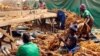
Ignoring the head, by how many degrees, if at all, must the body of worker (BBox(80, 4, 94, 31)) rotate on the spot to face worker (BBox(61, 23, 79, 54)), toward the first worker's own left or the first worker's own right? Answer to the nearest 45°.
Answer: approximately 90° to the first worker's own left

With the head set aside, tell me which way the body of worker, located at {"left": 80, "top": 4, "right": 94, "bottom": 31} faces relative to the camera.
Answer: to the viewer's left

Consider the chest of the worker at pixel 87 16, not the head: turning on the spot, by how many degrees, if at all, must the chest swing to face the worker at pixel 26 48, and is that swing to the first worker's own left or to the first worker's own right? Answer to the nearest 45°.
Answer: approximately 90° to the first worker's own left

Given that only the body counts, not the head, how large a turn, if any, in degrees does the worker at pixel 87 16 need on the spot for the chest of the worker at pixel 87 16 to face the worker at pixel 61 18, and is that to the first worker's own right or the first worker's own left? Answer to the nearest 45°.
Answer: approximately 45° to the first worker's own right

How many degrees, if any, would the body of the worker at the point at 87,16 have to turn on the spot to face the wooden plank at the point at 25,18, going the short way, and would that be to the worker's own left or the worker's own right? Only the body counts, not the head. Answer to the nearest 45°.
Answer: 0° — they already face it
